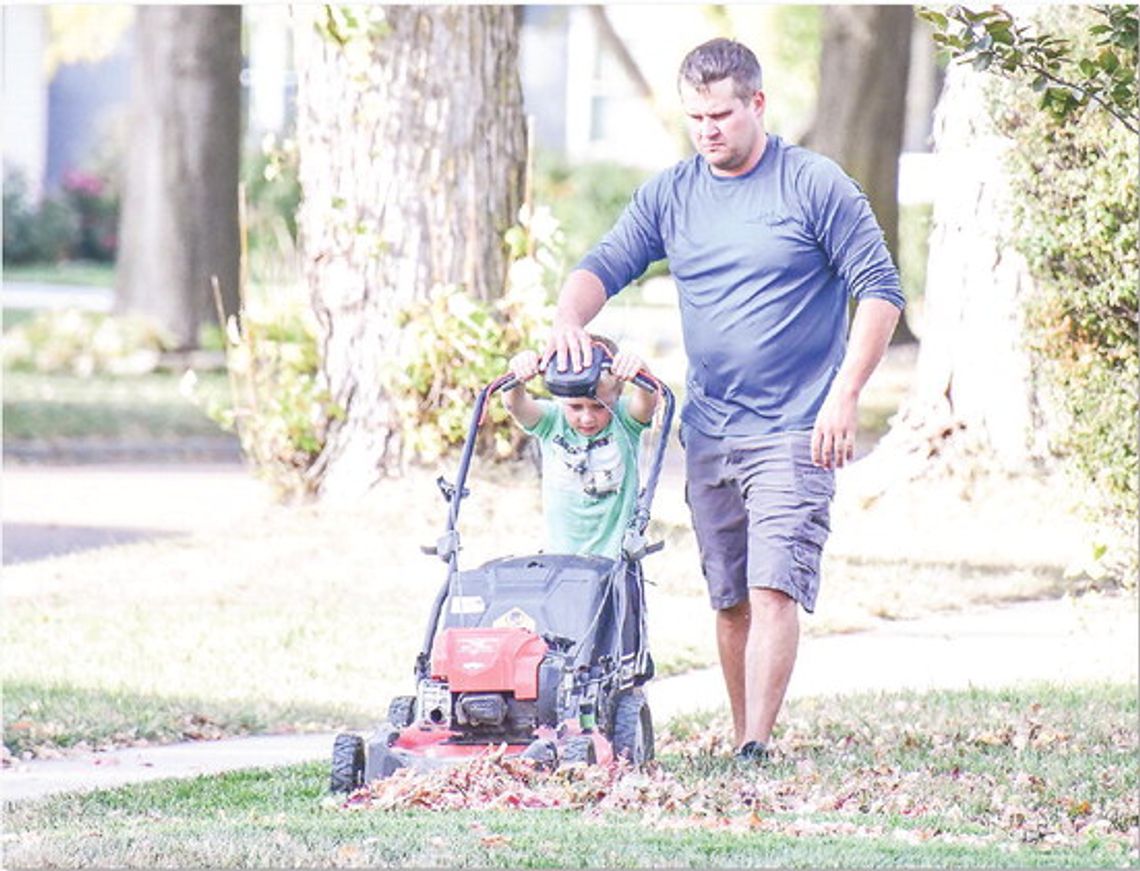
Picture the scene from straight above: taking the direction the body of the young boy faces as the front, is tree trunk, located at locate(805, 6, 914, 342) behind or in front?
behind

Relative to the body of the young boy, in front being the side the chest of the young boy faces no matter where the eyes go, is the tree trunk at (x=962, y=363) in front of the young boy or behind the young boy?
behind

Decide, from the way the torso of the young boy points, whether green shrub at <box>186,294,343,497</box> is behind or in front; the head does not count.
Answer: behind

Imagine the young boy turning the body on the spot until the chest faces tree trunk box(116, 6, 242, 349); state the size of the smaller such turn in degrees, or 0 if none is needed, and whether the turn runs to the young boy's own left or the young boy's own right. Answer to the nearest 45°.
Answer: approximately 180°

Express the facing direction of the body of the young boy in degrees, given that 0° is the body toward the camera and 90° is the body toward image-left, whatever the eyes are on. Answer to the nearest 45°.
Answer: approximately 0°

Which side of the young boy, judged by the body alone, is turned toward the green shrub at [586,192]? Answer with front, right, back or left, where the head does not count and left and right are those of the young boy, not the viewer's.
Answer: back

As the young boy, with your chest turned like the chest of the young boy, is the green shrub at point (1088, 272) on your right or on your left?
on your left

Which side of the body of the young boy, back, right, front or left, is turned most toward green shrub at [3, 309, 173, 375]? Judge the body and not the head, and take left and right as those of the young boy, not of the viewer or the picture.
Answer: back
